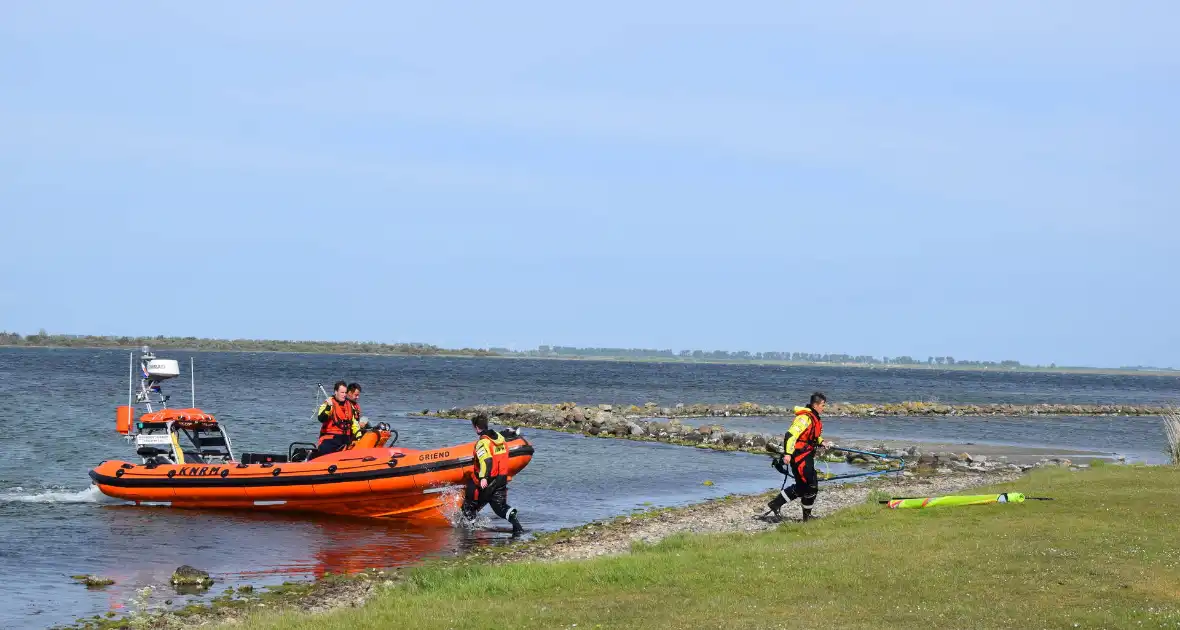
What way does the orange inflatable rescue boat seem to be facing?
to the viewer's right

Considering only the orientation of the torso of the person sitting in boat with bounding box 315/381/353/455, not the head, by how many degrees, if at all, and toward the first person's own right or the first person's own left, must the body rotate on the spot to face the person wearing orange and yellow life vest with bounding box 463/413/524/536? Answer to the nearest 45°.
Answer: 0° — they already face them

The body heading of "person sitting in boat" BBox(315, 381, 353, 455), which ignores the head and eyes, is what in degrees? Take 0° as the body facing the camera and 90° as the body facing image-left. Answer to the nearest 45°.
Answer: approximately 315°

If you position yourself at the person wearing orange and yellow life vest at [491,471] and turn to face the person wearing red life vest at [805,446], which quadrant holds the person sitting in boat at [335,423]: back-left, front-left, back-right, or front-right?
back-left
